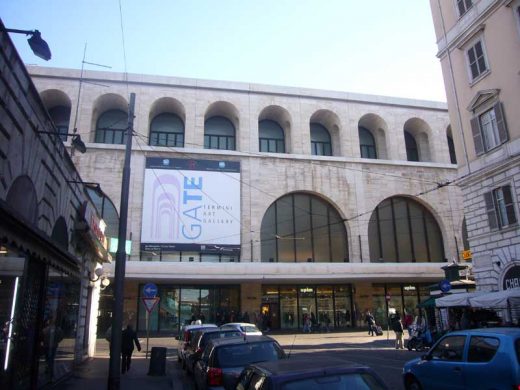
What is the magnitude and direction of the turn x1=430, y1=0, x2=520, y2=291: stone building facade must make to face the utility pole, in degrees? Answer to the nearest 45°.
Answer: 0° — it already faces it

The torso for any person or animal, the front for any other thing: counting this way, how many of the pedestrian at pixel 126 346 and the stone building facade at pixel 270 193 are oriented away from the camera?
1

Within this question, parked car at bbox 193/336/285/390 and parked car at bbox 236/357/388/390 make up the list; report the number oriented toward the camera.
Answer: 0

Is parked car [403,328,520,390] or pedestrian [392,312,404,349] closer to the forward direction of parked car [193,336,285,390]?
the pedestrian

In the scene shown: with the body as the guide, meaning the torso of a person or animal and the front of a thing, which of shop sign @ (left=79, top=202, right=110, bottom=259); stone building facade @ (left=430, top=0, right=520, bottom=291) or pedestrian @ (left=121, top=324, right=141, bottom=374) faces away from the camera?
the pedestrian

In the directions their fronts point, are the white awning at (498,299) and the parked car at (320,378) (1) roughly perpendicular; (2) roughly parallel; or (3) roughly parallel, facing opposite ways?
roughly perpendicular

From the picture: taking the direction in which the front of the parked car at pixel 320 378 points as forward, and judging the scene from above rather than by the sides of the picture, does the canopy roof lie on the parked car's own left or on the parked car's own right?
on the parked car's own right

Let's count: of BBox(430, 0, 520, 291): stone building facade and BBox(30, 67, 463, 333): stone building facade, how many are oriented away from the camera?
0

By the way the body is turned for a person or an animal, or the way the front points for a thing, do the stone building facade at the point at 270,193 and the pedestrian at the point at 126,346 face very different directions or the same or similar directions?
very different directions

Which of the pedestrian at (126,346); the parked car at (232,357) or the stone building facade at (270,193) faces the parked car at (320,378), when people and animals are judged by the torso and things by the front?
the stone building facade

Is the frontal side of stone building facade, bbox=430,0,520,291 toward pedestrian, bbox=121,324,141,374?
yes

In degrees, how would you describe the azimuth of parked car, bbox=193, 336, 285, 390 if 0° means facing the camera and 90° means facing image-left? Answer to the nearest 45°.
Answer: approximately 135°

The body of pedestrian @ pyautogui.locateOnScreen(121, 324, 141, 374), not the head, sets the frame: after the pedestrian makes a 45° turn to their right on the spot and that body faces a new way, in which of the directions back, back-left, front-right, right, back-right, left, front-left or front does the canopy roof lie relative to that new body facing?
front-right
